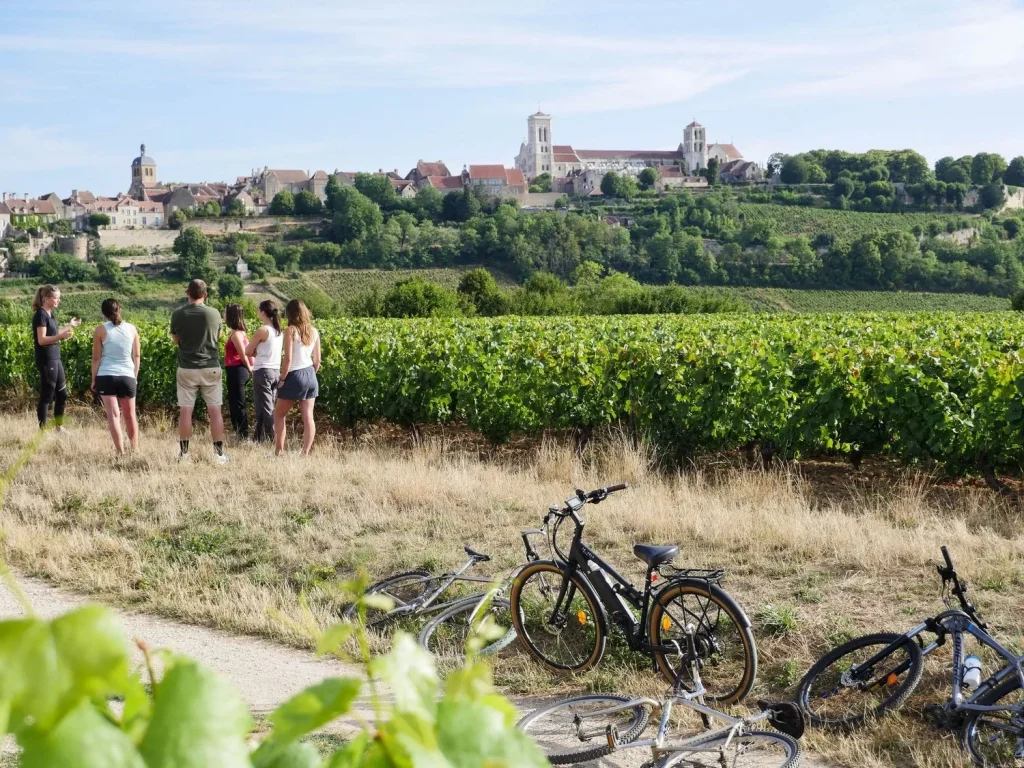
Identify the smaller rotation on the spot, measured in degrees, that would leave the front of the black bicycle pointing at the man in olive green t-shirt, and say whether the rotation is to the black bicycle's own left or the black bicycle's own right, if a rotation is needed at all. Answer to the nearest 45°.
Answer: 0° — it already faces them

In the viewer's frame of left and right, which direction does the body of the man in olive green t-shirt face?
facing away from the viewer

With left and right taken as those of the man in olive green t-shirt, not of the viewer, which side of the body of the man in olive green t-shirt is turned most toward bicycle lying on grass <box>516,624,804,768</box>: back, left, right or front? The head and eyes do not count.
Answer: back

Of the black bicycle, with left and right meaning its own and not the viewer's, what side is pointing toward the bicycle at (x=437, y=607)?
front

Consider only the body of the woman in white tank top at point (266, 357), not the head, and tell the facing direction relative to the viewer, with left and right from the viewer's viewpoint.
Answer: facing away from the viewer and to the left of the viewer

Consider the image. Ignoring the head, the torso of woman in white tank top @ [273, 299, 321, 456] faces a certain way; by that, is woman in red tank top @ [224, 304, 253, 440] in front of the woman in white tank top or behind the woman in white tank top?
in front

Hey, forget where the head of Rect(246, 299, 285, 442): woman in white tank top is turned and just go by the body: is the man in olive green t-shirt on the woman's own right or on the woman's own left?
on the woman's own left

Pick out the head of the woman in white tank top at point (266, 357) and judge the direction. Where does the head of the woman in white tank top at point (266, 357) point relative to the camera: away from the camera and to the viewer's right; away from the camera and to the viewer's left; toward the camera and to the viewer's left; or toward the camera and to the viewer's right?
away from the camera and to the viewer's left

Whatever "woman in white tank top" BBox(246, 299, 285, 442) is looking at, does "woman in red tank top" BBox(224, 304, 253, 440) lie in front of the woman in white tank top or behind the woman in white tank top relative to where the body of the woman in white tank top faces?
in front

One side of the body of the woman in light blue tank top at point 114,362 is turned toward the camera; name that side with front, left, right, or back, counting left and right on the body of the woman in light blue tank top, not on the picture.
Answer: back

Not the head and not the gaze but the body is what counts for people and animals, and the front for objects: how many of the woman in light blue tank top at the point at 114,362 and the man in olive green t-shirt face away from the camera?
2

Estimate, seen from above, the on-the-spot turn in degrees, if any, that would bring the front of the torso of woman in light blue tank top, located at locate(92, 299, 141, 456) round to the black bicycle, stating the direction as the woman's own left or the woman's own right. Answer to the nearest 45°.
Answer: approximately 180°

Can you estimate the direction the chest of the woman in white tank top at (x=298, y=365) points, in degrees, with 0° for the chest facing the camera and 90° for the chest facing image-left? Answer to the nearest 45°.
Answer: approximately 135°

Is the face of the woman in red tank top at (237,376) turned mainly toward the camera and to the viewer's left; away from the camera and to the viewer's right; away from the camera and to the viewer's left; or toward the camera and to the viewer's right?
away from the camera and to the viewer's left
